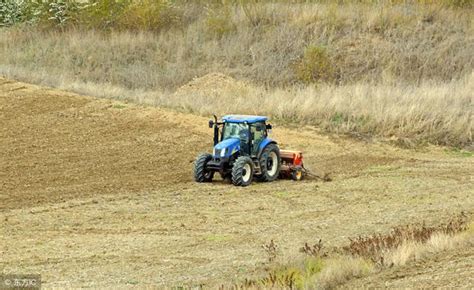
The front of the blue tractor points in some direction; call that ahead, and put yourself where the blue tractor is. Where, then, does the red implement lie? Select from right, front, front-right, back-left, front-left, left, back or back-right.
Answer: back

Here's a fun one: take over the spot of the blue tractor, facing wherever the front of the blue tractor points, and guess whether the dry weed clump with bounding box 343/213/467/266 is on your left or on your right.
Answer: on your left

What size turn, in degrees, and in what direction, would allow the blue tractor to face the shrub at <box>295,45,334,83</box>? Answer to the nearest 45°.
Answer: approximately 135° to its right

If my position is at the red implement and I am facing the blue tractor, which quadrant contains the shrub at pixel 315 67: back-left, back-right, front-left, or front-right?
back-right

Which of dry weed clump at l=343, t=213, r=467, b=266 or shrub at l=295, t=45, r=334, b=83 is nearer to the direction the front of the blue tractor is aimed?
the dry weed clump

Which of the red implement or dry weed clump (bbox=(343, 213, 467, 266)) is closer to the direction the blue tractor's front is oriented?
the dry weed clump

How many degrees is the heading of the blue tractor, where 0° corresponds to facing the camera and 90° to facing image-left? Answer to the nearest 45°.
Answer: approximately 45°
